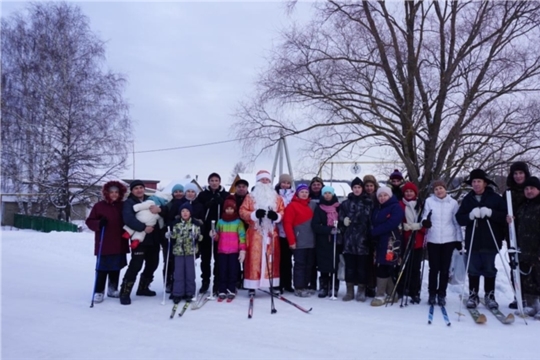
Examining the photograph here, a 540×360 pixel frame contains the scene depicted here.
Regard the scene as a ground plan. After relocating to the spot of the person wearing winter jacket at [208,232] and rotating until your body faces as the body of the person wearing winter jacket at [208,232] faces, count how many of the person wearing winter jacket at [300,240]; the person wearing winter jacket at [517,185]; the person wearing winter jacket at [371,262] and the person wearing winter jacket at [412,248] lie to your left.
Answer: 4

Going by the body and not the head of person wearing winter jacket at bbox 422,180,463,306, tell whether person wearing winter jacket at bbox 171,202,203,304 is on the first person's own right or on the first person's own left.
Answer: on the first person's own right

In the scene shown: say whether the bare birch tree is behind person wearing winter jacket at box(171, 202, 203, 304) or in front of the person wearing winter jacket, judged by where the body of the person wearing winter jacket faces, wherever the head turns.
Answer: behind

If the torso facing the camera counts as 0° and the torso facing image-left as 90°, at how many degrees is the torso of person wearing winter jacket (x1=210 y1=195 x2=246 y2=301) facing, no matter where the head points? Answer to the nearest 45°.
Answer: approximately 0°

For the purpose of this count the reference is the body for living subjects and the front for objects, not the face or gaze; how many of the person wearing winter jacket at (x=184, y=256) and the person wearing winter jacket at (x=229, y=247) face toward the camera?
2

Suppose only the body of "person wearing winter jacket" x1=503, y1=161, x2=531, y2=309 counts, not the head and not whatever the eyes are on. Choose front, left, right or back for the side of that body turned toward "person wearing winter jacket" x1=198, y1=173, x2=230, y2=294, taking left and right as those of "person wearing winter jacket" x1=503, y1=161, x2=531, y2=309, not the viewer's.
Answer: right

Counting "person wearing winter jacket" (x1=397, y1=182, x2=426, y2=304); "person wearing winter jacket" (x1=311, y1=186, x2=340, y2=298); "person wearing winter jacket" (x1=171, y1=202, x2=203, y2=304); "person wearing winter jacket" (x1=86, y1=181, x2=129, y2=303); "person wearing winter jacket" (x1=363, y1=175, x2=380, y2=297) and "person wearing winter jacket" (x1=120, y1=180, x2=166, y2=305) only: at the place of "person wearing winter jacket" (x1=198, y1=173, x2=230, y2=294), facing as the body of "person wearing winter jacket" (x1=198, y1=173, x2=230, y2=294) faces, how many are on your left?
3

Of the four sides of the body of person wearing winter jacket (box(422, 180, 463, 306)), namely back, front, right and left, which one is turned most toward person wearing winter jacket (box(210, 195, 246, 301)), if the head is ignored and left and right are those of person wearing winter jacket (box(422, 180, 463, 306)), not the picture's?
right
